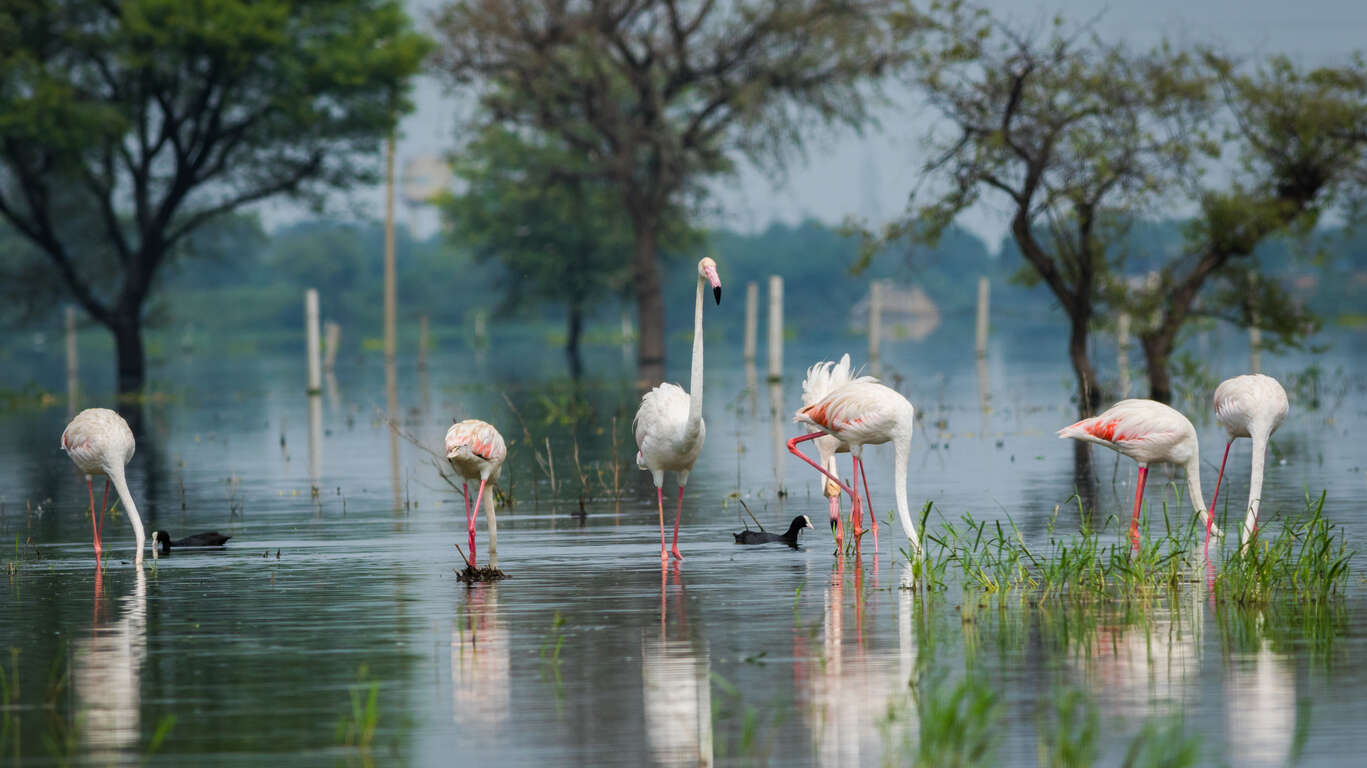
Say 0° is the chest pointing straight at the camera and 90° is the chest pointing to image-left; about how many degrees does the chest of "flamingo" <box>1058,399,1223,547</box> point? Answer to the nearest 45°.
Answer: approximately 270°

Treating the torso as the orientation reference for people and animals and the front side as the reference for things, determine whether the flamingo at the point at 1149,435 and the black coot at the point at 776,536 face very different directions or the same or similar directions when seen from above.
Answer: same or similar directions

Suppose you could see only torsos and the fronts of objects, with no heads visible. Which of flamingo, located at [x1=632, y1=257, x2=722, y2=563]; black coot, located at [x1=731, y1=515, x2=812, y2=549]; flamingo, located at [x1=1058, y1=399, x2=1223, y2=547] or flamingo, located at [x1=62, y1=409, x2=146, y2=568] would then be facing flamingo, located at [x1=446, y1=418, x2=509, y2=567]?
flamingo, located at [x1=62, y1=409, x2=146, y2=568]

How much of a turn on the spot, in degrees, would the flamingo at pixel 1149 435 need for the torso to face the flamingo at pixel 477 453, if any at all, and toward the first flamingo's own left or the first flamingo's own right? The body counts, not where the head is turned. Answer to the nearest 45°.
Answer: approximately 180°

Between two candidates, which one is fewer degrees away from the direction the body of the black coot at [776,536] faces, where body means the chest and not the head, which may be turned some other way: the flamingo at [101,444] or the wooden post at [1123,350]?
the wooden post

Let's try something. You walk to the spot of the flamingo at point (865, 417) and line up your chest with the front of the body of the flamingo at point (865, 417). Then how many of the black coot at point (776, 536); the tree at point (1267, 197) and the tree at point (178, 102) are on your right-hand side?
0

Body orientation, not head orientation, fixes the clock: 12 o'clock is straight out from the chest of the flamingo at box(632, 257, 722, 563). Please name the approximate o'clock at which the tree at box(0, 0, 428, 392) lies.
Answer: The tree is roughly at 7 o'clock from the flamingo.

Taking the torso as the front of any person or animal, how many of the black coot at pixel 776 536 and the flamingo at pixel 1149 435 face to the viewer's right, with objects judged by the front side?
2

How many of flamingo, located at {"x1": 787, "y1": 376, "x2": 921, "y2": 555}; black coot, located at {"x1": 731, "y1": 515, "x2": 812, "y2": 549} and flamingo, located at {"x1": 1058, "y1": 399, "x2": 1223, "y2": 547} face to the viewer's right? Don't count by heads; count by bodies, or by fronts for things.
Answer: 3

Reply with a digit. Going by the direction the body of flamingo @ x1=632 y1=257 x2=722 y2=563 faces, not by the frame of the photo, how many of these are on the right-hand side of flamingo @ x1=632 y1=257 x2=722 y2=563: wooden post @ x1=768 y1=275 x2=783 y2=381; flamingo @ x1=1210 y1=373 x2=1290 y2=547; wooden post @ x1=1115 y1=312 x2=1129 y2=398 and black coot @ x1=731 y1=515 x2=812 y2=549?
0

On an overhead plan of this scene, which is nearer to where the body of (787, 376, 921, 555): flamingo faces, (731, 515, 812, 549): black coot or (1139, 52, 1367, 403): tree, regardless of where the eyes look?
the tree

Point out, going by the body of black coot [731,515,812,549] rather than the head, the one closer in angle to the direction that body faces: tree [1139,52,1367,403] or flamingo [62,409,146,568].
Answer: the tree

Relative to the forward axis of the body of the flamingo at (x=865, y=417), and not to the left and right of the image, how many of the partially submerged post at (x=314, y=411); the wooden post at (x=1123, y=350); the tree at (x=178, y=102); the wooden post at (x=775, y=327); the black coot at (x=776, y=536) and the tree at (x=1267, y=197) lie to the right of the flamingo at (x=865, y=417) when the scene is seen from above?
0

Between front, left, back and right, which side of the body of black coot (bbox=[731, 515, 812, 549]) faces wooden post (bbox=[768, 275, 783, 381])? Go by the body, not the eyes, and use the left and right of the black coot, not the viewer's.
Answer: left

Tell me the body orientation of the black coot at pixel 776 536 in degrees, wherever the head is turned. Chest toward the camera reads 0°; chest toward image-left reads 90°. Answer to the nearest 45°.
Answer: approximately 270°

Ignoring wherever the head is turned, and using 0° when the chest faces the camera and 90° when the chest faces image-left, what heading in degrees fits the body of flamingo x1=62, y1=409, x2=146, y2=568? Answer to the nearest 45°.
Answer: approximately 315°

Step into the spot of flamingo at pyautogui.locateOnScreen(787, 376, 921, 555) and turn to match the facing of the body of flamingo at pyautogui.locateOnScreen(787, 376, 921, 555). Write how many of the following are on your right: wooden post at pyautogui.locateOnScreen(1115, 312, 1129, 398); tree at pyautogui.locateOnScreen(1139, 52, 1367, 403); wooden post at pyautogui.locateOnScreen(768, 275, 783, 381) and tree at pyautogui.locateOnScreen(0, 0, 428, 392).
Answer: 0

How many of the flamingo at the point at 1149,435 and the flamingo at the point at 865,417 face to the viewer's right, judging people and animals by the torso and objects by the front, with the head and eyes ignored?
2

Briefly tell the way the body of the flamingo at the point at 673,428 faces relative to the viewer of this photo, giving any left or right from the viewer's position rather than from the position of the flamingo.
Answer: facing the viewer and to the right of the viewer
